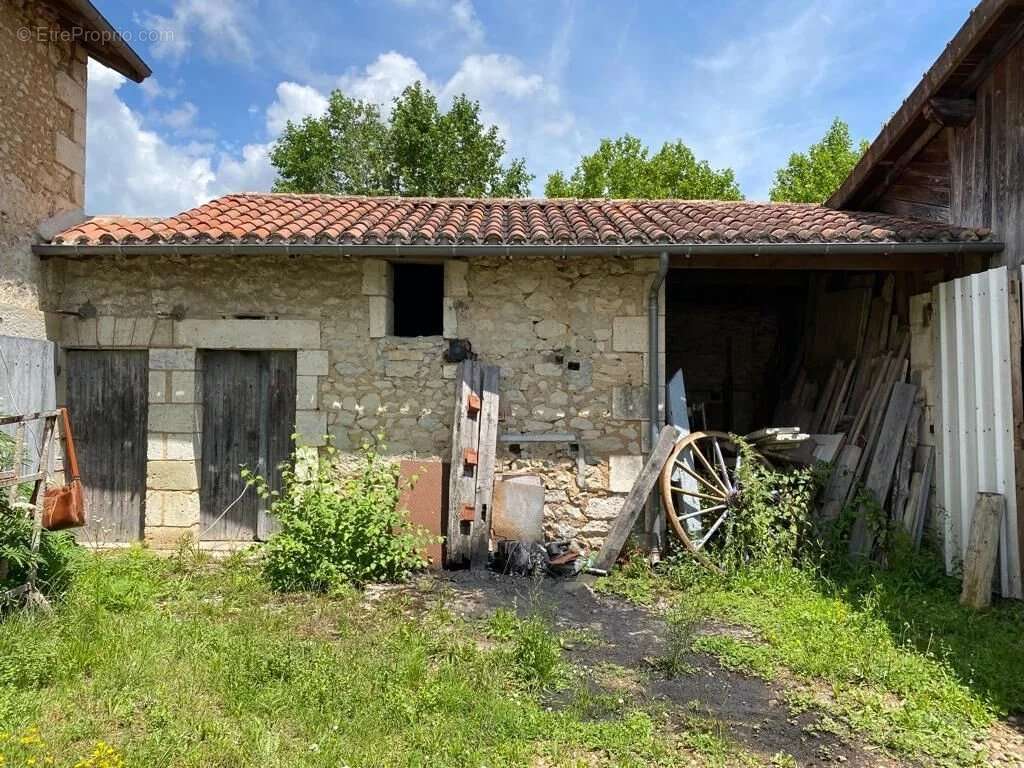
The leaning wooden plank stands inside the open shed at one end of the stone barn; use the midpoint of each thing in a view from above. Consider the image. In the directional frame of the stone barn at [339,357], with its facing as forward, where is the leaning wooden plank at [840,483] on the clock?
The leaning wooden plank is roughly at 9 o'clock from the stone barn.

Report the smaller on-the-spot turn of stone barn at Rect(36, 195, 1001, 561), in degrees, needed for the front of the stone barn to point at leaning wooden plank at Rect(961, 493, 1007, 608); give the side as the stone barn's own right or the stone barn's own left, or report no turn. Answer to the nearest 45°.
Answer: approximately 90° to the stone barn's own left

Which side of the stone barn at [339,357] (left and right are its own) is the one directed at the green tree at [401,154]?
back

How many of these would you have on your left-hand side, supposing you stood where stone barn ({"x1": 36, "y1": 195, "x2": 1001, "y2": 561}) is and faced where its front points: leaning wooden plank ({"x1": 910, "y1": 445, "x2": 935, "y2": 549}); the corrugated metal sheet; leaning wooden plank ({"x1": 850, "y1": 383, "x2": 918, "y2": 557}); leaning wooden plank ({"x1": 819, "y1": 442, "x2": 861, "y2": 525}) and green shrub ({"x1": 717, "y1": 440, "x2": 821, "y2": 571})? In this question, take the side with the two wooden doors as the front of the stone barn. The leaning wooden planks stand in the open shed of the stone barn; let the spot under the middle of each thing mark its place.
5

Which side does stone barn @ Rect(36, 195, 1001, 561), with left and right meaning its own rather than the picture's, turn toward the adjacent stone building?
right

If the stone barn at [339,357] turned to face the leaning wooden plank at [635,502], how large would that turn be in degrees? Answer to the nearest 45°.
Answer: approximately 90° to its left

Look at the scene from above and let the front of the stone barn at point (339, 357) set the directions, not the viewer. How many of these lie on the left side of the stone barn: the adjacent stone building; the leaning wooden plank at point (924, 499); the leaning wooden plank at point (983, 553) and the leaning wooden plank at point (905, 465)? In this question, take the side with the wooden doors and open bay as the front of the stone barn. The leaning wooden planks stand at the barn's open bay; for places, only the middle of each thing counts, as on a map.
3

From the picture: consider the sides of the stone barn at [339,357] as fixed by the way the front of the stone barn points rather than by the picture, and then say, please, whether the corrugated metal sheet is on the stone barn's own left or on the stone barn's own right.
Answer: on the stone barn's own left

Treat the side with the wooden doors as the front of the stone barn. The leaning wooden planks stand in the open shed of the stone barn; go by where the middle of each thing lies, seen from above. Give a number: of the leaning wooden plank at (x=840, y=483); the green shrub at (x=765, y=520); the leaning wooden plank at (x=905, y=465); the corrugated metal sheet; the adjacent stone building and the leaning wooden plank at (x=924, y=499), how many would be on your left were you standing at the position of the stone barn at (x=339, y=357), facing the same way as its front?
5

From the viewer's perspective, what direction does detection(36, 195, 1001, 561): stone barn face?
toward the camera

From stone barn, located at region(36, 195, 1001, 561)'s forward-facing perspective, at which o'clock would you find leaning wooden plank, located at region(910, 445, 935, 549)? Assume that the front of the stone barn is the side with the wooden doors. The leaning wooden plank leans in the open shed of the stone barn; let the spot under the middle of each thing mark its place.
The leaning wooden plank is roughly at 9 o'clock from the stone barn.

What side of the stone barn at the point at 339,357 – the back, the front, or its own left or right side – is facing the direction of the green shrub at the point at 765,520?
left

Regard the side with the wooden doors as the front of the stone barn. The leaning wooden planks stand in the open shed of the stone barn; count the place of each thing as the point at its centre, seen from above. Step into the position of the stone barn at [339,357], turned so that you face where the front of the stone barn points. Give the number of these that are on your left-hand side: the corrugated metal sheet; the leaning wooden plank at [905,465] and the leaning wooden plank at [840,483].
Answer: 3
